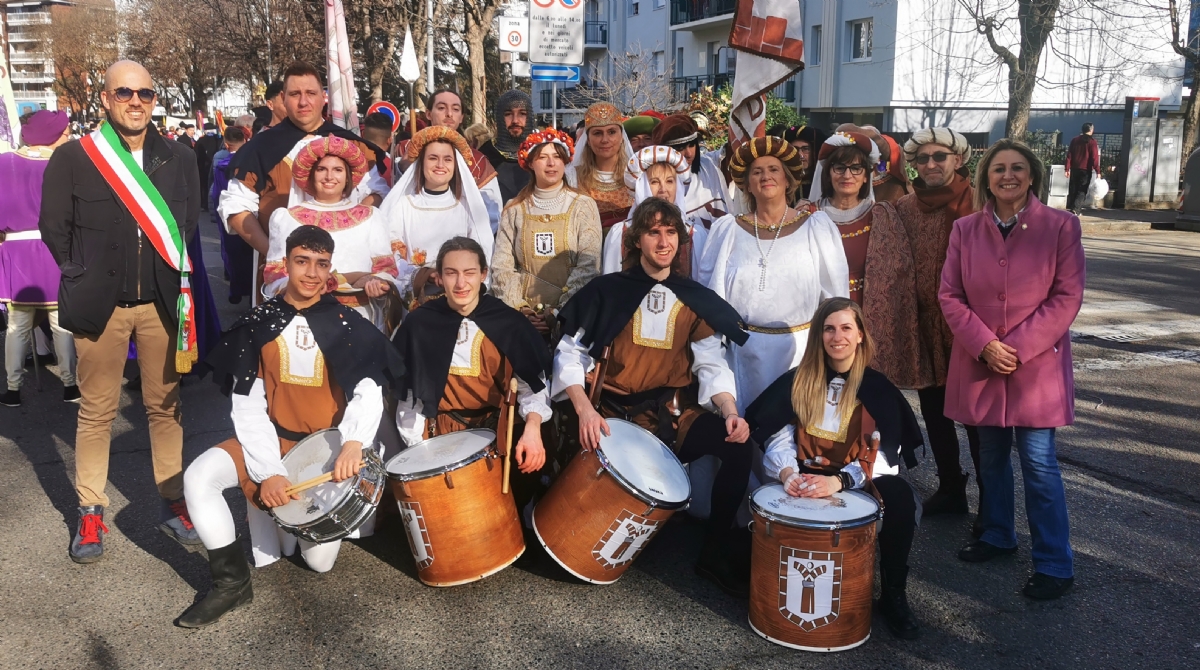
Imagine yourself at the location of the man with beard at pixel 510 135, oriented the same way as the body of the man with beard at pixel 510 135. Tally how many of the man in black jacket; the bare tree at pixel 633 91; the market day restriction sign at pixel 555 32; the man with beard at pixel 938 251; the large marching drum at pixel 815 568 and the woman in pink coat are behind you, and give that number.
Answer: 2

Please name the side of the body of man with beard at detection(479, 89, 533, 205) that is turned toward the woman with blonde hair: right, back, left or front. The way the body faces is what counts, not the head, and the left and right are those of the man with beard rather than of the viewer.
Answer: left

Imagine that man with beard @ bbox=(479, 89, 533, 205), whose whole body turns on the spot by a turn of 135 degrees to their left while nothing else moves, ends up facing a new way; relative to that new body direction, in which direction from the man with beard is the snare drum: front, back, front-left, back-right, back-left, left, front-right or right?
back-right

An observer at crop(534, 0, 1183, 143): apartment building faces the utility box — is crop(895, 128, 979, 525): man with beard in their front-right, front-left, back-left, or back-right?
front-right

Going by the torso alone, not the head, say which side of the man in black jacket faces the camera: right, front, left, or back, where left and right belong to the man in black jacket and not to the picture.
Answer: front

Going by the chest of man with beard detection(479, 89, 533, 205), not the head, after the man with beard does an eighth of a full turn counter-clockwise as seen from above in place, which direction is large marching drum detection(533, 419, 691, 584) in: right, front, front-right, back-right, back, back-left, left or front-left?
front-right

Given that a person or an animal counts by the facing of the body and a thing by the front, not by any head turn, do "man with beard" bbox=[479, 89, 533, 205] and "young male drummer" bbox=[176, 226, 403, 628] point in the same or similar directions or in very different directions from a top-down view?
same or similar directions

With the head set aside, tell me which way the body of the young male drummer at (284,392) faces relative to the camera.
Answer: toward the camera

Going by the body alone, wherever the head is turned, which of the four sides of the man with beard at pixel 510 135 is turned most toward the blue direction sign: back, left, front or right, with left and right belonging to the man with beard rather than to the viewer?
back

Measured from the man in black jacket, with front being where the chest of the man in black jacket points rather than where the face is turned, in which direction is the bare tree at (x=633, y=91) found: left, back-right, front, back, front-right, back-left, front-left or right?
back-left

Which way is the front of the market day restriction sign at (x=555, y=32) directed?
toward the camera

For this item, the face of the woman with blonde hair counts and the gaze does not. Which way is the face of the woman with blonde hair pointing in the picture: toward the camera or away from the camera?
toward the camera
